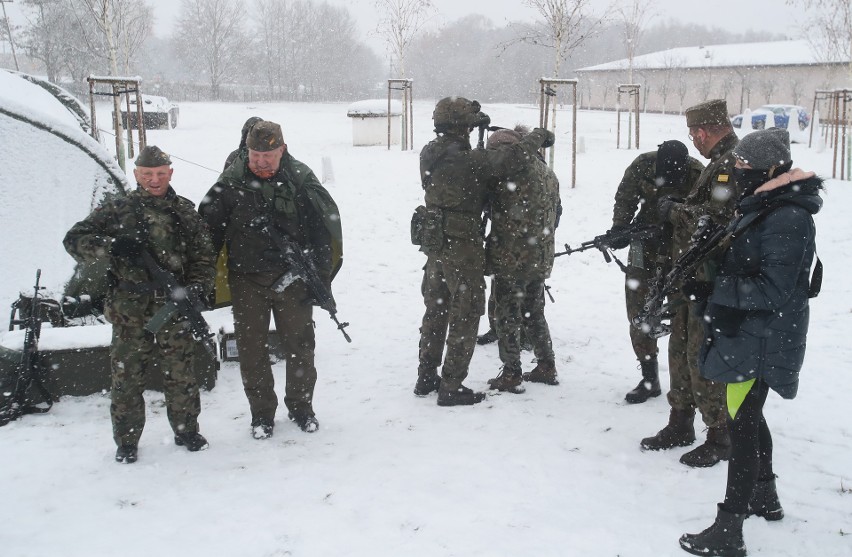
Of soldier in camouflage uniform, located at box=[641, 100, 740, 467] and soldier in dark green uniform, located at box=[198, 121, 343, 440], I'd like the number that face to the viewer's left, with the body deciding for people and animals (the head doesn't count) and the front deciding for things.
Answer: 1

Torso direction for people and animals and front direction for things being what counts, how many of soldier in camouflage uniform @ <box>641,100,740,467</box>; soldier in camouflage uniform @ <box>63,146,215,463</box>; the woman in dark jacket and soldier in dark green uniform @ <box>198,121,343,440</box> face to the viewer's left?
2

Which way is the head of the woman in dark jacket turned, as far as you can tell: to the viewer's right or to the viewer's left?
to the viewer's left

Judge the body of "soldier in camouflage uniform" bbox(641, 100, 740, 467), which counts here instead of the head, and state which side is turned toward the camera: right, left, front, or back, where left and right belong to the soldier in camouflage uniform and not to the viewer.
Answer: left

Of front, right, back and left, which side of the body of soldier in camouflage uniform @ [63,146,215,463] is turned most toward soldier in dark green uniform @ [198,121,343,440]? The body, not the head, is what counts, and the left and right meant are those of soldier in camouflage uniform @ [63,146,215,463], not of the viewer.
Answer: left

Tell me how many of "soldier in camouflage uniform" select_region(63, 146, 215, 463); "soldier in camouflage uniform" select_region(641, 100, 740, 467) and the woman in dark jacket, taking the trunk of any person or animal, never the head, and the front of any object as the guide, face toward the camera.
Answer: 1

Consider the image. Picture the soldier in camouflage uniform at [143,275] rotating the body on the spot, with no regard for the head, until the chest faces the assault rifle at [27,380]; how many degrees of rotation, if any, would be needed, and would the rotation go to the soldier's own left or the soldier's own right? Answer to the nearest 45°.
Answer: approximately 135° to the soldier's own right

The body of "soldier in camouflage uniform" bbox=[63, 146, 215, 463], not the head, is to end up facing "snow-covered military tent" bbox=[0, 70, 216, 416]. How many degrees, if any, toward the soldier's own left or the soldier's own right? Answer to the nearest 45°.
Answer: approximately 180°

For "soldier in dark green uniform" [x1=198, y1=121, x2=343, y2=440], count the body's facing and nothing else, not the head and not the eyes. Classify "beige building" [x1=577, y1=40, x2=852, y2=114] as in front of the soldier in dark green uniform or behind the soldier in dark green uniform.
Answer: behind

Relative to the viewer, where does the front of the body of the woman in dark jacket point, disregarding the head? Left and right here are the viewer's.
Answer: facing to the left of the viewer
